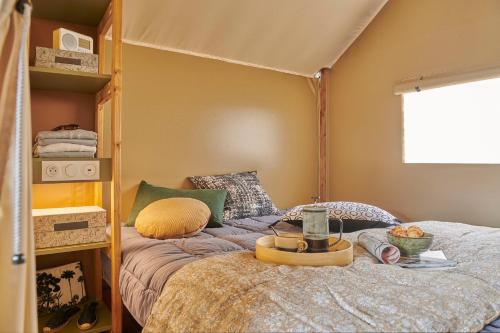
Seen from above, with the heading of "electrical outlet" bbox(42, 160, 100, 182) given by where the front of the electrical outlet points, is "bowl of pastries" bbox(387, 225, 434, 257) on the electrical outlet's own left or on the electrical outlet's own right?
on the electrical outlet's own left

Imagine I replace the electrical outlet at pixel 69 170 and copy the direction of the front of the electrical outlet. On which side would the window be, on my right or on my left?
on my left

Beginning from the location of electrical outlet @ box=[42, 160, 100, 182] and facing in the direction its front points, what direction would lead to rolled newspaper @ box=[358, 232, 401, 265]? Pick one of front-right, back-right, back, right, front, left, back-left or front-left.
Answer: front-left

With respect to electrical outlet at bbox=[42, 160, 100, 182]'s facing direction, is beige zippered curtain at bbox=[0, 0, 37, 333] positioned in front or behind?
in front

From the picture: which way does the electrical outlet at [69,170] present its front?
toward the camera
